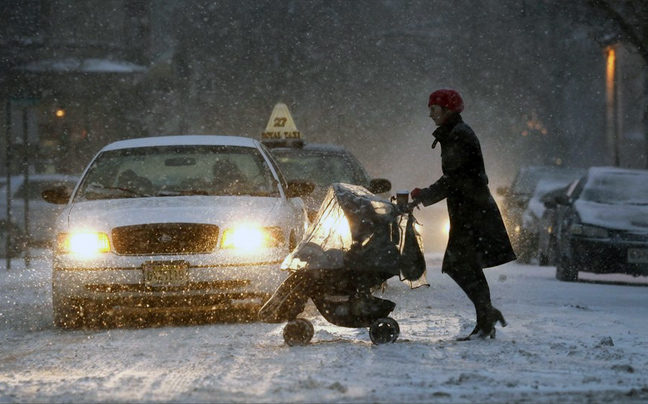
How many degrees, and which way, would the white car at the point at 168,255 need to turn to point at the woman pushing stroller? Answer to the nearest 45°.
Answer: approximately 45° to its left

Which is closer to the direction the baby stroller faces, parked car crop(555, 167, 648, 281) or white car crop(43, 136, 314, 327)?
the white car

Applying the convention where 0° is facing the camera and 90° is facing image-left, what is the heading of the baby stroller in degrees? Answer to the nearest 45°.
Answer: approximately 90°

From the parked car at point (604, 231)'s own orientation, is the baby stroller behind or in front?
in front

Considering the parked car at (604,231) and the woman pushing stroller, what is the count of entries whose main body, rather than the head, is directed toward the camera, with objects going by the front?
1

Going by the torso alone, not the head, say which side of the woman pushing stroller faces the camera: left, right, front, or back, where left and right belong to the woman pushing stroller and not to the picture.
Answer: left

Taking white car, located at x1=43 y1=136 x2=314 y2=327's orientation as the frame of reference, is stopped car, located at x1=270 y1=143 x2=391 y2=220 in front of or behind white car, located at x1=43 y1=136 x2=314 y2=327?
behind

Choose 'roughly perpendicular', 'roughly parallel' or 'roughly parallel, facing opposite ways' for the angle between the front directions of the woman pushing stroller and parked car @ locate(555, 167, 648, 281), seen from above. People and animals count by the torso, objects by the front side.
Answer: roughly perpendicular

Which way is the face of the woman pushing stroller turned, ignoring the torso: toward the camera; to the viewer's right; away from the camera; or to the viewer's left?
to the viewer's left

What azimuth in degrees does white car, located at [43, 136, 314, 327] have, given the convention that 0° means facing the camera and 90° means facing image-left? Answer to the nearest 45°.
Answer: approximately 0°

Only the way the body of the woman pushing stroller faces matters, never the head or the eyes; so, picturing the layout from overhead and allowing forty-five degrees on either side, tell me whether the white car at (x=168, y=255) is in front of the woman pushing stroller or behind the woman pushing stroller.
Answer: in front
